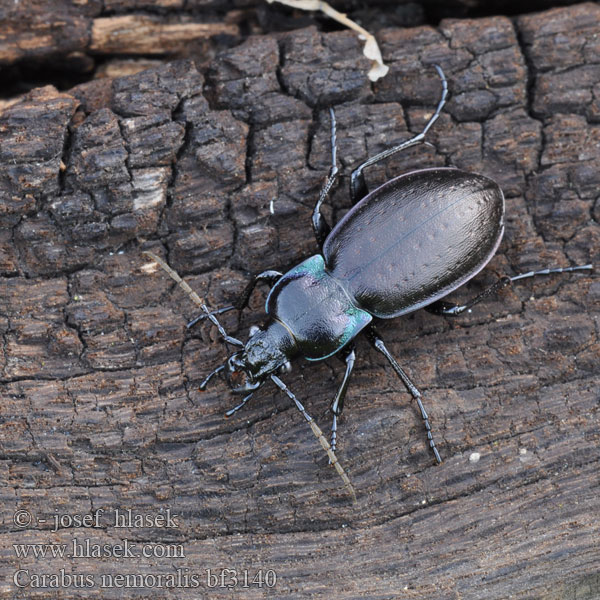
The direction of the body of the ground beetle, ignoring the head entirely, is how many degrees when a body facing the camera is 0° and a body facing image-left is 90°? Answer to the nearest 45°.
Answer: approximately 45°
